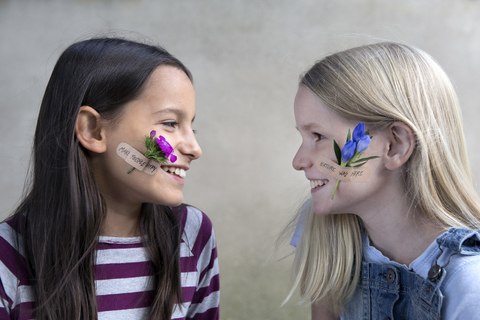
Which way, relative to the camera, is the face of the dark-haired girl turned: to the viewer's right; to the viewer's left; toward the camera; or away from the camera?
to the viewer's right

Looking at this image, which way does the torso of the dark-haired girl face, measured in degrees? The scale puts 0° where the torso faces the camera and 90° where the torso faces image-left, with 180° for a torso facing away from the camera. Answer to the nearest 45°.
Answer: approximately 315°

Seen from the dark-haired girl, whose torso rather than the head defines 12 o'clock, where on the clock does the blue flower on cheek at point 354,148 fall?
The blue flower on cheek is roughly at 11 o'clock from the dark-haired girl.

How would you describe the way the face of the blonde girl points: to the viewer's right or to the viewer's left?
to the viewer's left

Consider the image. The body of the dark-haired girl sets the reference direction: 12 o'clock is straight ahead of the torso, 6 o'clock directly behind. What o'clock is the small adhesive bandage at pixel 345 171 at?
The small adhesive bandage is roughly at 11 o'clock from the dark-haired girl.
